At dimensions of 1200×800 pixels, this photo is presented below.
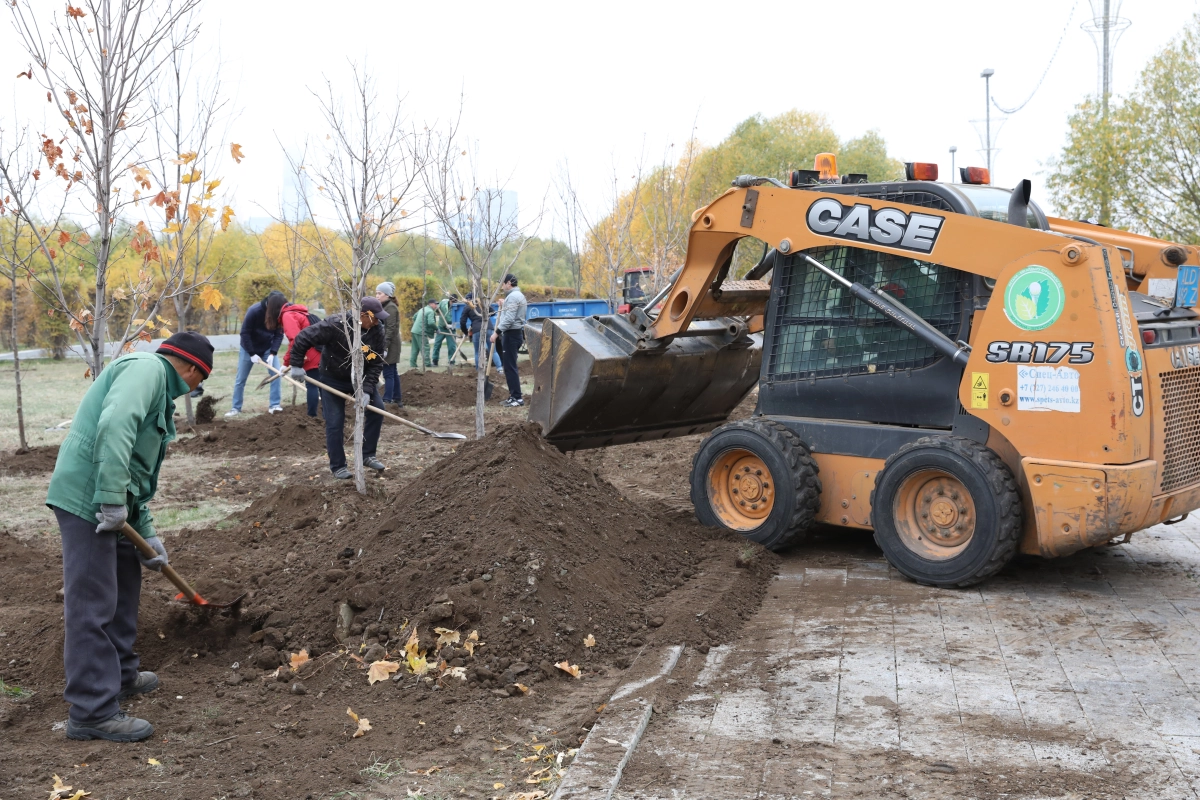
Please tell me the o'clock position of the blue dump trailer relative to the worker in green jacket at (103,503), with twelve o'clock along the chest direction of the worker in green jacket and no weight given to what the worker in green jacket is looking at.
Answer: The blue dump trailer is roughly at 10 o'clock from the worker in green jacket.

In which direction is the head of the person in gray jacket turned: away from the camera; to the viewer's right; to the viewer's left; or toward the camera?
to the viewer's left

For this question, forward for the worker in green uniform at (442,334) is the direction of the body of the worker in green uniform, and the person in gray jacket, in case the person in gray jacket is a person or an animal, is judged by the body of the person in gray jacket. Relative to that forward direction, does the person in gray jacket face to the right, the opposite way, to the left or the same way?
the opposite way

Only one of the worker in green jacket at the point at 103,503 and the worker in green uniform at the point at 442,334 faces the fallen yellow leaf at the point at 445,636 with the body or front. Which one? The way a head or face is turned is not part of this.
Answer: the worker in green jacket at the point at 103,503

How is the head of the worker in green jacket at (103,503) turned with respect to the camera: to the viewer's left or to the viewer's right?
to the viewer's right

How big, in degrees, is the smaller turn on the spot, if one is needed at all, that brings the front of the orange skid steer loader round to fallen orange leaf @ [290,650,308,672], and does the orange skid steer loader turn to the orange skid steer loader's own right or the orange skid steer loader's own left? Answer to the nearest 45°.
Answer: approximately 90° to the orange skid steer loader's own left

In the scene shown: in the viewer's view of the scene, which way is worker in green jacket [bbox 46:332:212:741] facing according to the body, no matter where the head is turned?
to the viewer's right

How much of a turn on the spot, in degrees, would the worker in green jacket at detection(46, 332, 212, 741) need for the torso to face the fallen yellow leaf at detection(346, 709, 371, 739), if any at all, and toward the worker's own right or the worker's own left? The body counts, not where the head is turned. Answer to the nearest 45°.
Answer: approximately 45° to the worker's own right

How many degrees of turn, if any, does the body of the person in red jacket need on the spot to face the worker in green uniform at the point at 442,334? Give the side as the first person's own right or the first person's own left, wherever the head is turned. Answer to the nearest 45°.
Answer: approximately 90° to the first person's own right

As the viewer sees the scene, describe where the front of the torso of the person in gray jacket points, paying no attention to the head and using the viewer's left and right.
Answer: facing to the left of the viewer

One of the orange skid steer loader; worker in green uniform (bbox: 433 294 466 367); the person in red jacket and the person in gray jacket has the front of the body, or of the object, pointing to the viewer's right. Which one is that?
the worker in green uniform

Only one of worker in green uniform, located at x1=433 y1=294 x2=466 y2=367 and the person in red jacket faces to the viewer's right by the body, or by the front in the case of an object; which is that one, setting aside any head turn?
the worker in green uniform
